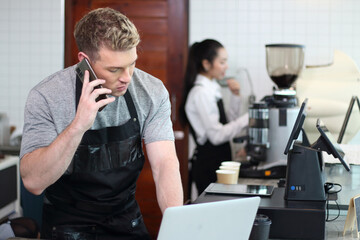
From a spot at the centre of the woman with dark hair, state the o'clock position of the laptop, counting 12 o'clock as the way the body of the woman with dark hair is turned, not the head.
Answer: The laptop is roughly at 3 o'clock from the woman with dark hair.

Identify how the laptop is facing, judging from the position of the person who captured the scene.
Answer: facing away from the viewer and to the left of the viewer

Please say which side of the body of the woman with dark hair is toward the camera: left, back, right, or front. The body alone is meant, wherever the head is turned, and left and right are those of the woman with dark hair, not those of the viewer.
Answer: right

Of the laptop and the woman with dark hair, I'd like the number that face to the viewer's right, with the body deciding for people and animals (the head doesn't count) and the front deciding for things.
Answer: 1

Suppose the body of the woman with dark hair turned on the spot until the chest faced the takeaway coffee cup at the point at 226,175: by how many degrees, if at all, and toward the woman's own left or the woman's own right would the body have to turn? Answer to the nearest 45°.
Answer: approximately 90° to the woman's own right

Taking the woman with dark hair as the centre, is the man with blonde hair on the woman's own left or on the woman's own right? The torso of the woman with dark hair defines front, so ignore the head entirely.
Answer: on the woman's own right

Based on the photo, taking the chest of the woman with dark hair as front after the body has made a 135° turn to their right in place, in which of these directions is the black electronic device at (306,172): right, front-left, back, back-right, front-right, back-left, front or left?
front-left

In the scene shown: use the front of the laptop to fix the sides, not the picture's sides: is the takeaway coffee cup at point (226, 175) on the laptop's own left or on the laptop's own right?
on the laptop's own right
